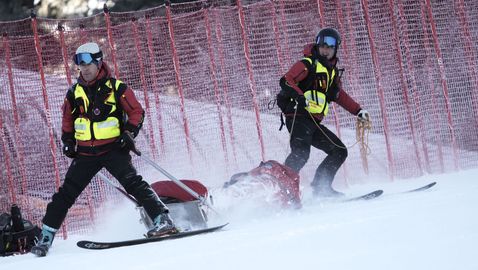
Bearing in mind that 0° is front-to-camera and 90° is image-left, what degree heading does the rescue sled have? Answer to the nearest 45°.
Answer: approximately 45°

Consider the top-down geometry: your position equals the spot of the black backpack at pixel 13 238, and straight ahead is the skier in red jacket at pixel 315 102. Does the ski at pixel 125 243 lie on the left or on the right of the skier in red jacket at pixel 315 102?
right

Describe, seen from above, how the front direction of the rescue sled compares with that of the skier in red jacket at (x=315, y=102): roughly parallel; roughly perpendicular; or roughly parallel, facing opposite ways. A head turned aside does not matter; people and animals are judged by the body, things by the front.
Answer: roughly perpendicular

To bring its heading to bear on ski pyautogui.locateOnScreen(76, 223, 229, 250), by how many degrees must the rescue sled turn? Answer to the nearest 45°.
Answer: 0° — it already faces it

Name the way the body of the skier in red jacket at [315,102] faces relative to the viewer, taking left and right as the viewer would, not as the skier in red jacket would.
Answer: facing the viewer and to the right of the viewer

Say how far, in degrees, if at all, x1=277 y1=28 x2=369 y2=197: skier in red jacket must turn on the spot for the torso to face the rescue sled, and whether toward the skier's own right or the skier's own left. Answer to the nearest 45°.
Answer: approximately 90° to the skier's own right

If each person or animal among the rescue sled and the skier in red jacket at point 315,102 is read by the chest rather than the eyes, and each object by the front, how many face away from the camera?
0

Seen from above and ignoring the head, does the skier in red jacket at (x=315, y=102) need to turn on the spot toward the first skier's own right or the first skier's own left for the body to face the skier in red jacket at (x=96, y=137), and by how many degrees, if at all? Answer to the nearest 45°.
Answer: approximately 90° to the first skier's own right

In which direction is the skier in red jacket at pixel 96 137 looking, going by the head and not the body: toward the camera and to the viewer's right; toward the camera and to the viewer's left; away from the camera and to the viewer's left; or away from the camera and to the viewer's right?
toward the camera and to the viewer's left

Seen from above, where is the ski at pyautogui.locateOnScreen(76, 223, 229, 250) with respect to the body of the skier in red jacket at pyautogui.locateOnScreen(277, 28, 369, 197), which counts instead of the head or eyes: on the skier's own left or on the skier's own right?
on the skier's own right

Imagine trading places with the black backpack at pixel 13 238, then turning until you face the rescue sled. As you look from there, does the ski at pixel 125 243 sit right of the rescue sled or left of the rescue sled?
right
